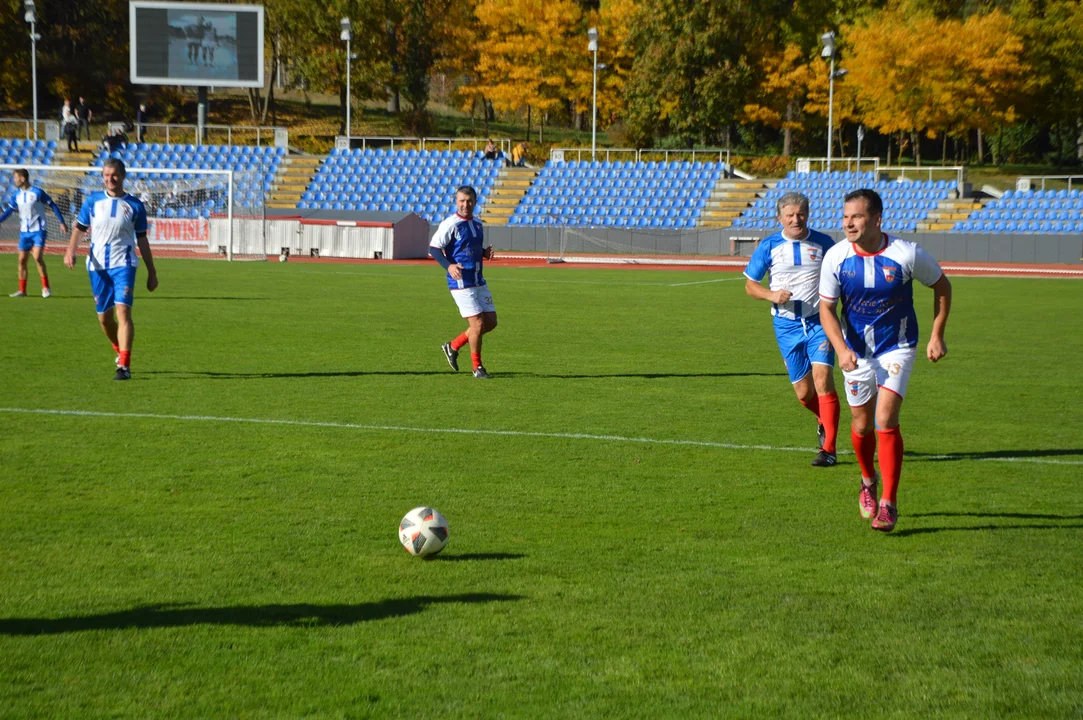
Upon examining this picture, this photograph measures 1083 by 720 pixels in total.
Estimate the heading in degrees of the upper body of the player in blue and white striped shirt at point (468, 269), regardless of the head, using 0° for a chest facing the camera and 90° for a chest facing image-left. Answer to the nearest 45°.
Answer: approximately 315°

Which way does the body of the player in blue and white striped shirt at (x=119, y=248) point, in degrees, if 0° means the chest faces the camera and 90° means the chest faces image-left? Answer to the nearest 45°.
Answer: approximately 0°

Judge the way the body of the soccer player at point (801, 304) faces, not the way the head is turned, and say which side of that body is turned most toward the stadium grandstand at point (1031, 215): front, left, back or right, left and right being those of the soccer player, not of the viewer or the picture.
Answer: back

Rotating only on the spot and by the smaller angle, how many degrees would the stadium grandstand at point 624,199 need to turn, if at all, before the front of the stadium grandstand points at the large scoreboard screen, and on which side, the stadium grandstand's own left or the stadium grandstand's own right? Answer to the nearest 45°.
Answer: approximately 90° to the stadium grandstand's own right

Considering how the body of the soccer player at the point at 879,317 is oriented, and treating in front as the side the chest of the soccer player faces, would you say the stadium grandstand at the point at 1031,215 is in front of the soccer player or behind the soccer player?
behind

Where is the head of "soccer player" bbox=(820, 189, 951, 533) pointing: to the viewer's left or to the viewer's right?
to the viewer's left
